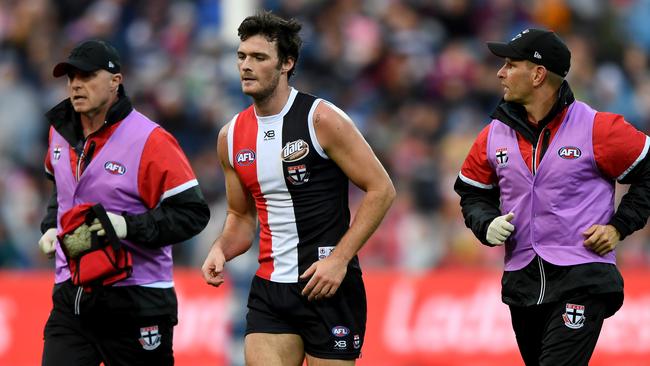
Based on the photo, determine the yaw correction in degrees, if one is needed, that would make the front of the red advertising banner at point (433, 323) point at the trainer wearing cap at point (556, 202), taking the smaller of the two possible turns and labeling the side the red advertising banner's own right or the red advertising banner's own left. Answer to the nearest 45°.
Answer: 0° — it already faces them

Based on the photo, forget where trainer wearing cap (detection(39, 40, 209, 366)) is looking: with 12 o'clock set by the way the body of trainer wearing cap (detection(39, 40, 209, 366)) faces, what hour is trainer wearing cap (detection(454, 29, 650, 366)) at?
trainer wearing cap (detection(454, 29, 650, 366)) is roughly at 8 o'clock from trainer wearing cap (detection(39, 40, 209, 366)).

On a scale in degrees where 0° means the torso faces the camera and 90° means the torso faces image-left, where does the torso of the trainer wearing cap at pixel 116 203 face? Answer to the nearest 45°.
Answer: approximately 45°

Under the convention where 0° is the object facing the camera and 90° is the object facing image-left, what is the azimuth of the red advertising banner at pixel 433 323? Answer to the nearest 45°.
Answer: approximately 0°
